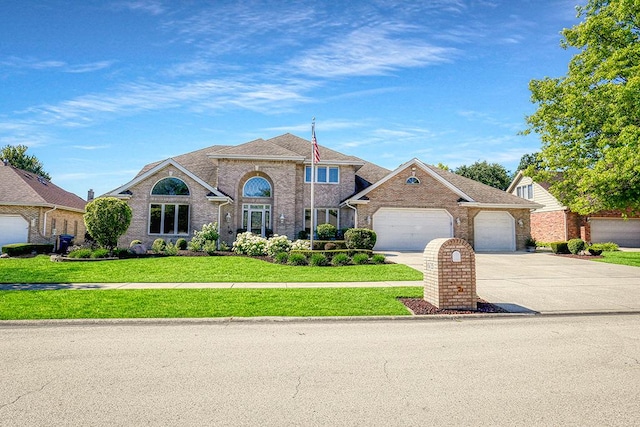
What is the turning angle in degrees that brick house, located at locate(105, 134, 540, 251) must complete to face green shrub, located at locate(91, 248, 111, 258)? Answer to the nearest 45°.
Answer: approximately 45° to its right

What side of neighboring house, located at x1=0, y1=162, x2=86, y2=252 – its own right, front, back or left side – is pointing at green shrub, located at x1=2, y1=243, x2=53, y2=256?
front

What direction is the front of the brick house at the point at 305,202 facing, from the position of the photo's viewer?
facing the viewer

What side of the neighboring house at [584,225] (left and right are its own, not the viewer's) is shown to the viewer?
front

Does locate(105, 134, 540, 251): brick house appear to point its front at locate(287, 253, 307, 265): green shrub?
yes

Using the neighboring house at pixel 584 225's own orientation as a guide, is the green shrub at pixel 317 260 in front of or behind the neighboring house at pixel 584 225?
in front

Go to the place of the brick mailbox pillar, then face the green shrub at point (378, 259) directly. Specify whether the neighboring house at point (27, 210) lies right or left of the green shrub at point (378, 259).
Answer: left

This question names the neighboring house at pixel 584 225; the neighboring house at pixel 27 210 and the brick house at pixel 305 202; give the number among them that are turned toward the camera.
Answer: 3

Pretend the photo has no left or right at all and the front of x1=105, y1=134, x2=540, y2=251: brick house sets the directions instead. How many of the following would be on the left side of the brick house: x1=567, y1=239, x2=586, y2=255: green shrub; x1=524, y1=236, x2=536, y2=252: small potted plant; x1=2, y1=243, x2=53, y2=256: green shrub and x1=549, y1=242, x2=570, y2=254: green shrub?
3

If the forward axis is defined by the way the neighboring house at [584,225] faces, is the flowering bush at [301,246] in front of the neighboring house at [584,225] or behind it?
in front

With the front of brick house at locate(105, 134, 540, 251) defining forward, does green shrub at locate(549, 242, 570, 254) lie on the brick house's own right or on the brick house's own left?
on the brick house's own left

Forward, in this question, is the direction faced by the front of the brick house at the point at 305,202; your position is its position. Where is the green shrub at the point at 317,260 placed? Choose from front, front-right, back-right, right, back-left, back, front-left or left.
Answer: front

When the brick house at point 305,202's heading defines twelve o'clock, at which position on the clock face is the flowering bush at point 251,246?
The flowering bush is roughly at 1 o'clock from the brick house.

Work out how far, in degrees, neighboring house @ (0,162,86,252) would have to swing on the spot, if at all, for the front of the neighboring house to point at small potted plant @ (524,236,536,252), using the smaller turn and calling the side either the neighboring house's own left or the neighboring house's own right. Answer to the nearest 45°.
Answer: approximately 45° to the neighboring house's own left

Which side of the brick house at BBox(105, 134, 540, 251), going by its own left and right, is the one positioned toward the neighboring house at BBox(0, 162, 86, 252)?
right

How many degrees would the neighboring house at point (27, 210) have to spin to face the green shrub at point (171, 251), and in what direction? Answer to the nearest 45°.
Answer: approximately 45° to its left
